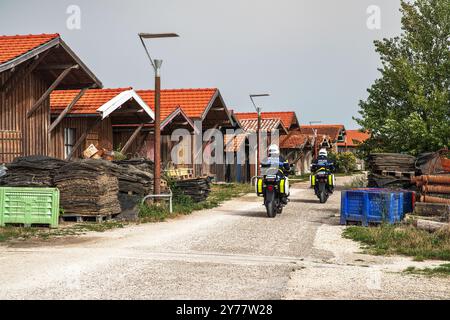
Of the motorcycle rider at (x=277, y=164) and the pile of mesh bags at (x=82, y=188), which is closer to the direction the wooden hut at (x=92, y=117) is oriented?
the motorcycle rider

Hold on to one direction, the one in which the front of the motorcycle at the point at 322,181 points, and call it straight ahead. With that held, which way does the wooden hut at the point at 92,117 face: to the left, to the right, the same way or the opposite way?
to the right

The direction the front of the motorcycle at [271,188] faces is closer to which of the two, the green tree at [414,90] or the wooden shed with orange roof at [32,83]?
the green tree

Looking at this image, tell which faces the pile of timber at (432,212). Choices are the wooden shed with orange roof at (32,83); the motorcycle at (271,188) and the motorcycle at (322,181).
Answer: the wooden shed with orange roof

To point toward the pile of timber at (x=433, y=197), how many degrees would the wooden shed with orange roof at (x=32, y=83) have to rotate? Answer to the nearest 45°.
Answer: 0° — it already faces it

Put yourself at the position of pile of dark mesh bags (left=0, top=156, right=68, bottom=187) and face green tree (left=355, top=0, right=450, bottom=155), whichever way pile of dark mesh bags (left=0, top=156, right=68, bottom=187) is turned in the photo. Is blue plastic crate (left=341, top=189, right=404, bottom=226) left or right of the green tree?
right

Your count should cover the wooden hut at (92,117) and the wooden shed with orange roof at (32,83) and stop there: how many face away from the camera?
0

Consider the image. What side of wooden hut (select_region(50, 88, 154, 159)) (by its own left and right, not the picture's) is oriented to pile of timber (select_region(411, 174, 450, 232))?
front

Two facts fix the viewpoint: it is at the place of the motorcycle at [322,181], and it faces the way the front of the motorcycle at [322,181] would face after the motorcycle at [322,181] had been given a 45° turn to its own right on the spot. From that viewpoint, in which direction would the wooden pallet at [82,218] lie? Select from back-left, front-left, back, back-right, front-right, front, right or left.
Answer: back

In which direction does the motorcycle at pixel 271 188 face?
away from the camera

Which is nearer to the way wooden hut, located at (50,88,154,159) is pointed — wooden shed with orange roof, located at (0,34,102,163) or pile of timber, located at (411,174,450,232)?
the pile of timber

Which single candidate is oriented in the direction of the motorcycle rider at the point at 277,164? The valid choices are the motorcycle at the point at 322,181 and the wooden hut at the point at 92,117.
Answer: the wooden hut

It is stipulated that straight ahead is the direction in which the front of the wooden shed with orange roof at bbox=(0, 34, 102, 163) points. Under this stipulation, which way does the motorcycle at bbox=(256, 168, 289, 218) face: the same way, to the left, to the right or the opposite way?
to the left

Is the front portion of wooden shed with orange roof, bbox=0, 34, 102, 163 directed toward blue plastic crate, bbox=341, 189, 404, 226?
yes

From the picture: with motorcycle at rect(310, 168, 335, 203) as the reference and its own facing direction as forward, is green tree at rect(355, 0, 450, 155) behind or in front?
in front

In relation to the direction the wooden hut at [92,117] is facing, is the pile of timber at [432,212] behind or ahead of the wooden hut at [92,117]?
ahead
